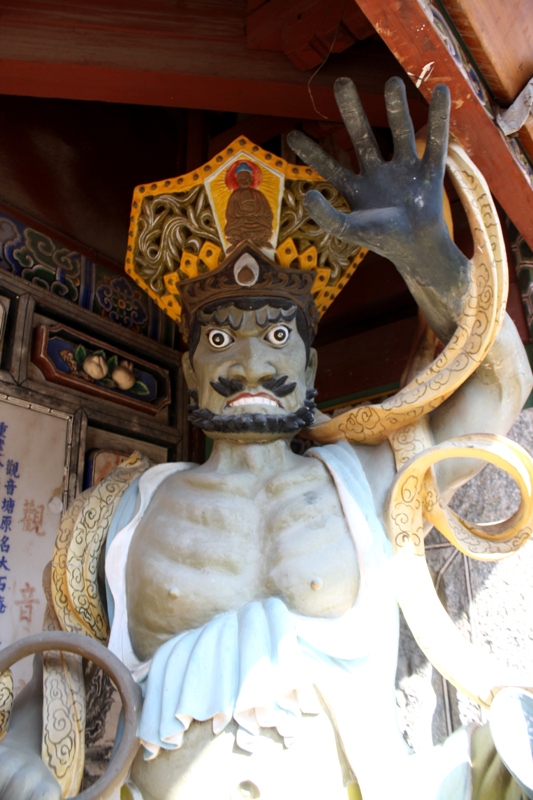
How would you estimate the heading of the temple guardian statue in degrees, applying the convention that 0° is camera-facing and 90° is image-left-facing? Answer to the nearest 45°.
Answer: approximately 0°
